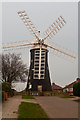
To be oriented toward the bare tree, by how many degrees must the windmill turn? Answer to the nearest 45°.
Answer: approximately 45° to its right

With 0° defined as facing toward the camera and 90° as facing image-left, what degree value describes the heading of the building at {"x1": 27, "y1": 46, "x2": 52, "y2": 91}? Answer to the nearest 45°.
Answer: approximately 0°
